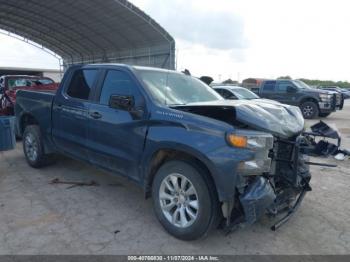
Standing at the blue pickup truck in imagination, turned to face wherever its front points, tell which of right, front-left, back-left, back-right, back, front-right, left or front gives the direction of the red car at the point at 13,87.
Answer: back

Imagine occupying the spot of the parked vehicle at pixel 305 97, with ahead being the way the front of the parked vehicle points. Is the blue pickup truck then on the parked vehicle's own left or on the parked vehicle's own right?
on the parked vehicle's own right

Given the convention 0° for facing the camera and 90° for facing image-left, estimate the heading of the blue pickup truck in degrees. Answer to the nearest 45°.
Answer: approximately 315°

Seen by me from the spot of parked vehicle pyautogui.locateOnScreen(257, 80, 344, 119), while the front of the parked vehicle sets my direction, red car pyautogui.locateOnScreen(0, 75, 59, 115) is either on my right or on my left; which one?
on my right

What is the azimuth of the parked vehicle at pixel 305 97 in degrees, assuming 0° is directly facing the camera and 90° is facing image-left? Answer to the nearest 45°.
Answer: approximately 315°
